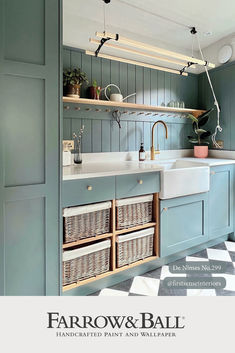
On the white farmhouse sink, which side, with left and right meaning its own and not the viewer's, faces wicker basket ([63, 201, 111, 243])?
right

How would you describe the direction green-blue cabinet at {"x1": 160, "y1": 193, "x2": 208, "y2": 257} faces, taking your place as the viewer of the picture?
facing the viewer and to the right of the viewer

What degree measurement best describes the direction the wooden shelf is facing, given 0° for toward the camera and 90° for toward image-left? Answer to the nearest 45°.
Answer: approximately 315°

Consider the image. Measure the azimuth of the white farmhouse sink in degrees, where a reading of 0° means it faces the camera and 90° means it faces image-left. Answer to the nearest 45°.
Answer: approximately 315°

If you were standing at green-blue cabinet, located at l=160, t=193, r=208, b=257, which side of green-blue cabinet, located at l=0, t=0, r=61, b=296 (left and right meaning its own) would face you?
left

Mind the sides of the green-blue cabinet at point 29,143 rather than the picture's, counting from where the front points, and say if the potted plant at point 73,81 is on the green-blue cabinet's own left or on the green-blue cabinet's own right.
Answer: on the green-blue cabinet's own left
